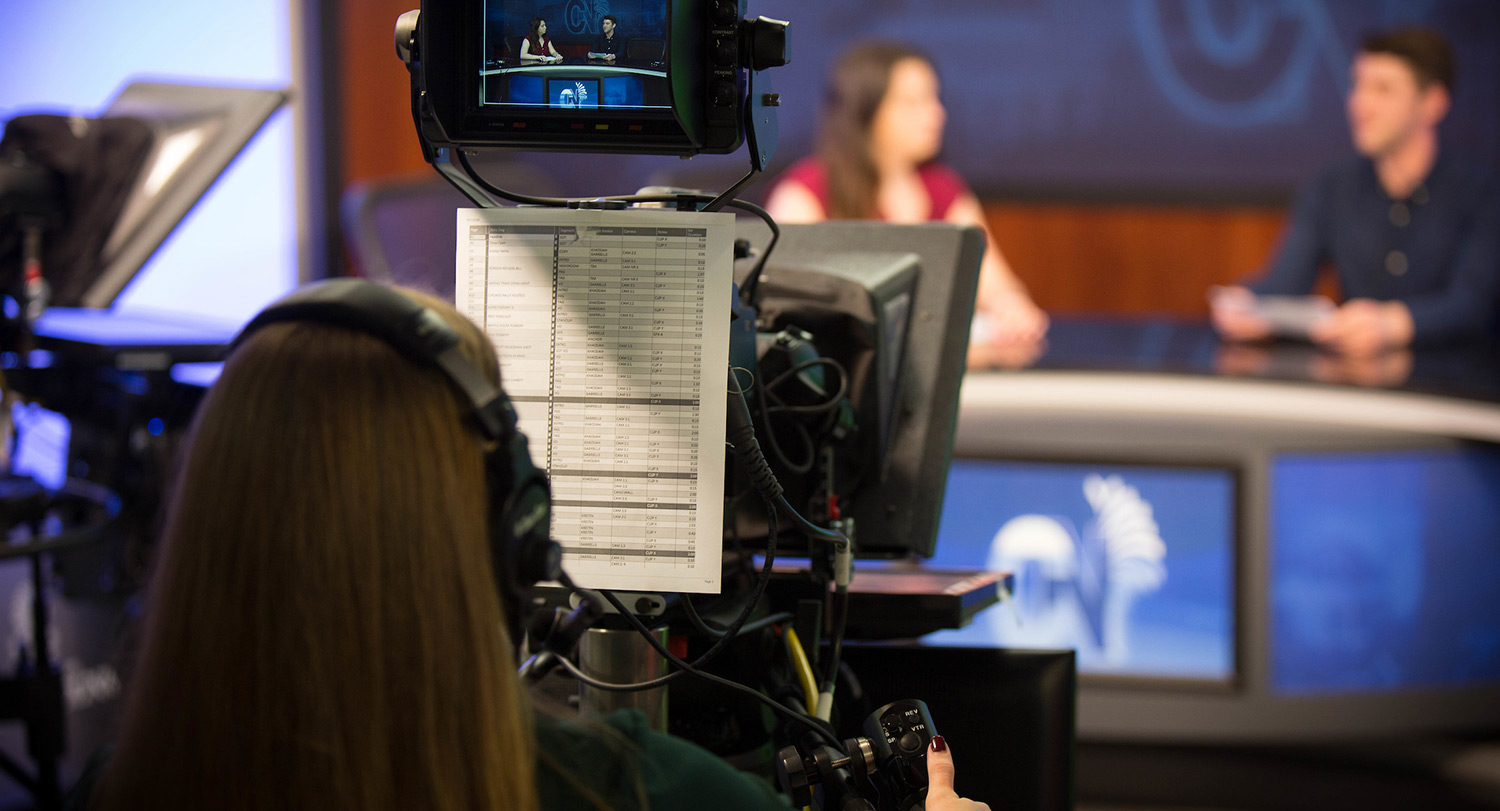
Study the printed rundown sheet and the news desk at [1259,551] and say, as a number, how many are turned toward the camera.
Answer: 2

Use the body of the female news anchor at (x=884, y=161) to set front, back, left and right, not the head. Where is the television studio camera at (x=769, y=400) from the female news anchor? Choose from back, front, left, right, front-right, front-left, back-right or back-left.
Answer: front-right

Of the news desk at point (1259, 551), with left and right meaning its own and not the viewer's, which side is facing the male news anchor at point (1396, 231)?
back

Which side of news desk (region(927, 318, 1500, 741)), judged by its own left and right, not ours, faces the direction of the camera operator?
front

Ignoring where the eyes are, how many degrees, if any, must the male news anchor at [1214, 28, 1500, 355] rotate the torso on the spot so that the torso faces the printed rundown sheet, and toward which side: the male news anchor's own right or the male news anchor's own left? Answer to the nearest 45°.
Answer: approximately 45° to the male news anchor's own left

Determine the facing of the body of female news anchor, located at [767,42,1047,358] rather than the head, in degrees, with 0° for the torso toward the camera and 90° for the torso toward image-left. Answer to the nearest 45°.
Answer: approximately 315°

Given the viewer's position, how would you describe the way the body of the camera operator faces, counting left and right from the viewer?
facing away from the viewer and to the right of the viewer

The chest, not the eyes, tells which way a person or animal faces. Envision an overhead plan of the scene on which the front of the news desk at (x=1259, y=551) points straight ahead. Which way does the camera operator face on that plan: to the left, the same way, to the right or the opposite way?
the opposite way

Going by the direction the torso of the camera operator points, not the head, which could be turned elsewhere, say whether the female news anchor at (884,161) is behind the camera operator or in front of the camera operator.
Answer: in front

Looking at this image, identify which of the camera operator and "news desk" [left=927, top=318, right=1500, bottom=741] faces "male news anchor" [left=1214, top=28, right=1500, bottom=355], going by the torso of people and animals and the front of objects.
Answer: the camera operator
